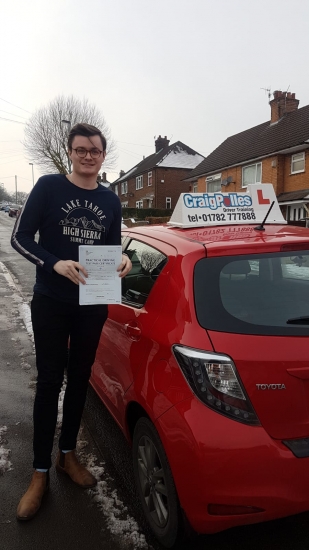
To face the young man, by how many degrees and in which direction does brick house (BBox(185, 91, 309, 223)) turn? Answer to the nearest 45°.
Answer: approximately 45° to its left

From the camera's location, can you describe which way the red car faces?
facing away from the viewer and to the left of the viewer

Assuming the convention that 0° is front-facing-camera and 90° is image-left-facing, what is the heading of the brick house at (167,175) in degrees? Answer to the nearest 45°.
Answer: approximately 45°

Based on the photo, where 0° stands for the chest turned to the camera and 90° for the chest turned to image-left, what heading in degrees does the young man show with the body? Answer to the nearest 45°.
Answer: approximately 0°

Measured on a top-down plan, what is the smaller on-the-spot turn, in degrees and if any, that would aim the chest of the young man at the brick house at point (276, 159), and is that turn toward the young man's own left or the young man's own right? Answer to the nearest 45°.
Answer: approximately 135° to the young man's own left

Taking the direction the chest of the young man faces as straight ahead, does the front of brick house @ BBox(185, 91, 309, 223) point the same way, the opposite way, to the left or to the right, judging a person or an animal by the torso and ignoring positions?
to the right

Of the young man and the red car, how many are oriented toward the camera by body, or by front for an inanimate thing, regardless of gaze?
1

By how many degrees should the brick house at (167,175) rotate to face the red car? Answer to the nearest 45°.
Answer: approximately 45° to its left

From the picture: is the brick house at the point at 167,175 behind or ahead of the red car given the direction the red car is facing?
ahead

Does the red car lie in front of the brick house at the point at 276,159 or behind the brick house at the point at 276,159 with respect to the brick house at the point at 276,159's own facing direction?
in front

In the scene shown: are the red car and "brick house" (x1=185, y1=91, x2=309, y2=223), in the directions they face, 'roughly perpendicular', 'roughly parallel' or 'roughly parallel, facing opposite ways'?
roughly perpendicular

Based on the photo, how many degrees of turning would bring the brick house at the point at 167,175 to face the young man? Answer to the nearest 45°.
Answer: approximately 45° to its left
